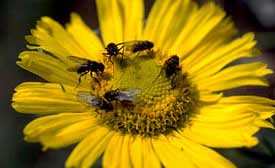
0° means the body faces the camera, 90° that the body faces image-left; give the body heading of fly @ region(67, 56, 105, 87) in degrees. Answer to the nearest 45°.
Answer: approximately 270°

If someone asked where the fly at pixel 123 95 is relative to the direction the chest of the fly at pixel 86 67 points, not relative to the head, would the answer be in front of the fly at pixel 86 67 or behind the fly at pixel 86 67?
in front

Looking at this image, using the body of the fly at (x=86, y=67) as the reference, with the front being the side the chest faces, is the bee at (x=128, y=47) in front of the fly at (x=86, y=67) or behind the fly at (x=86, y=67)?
in front
